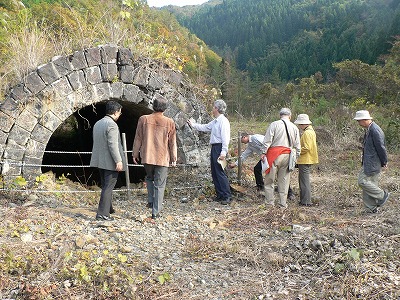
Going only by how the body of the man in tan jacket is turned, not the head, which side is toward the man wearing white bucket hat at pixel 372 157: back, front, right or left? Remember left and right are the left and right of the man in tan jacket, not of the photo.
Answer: right

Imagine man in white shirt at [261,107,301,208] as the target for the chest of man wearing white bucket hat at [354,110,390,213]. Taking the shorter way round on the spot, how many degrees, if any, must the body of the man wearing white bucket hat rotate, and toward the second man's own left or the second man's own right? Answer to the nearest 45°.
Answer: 0° — they already face them

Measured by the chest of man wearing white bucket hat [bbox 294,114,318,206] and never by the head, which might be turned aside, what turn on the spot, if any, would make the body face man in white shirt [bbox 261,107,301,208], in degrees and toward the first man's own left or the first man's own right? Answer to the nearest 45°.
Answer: approximately 45° to the first man's own left

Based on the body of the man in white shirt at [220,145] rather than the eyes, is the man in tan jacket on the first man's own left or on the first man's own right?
on the first man's own left

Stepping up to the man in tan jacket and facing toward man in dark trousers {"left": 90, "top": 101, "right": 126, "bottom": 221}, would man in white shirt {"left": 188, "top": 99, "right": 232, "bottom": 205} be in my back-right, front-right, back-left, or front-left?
back-right

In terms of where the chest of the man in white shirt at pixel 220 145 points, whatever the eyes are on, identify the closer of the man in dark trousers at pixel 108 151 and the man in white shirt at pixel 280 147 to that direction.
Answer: the man in dark trousers

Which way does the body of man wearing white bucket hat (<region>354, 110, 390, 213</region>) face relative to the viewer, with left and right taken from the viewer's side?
facing to the left of the viewer

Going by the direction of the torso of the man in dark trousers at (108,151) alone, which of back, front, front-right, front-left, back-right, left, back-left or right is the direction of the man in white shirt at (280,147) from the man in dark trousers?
front-right

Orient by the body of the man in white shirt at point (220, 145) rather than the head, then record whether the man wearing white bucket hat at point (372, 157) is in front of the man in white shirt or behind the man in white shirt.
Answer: behind

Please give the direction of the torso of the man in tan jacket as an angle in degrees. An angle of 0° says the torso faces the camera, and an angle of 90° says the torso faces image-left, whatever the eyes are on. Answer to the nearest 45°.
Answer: approximately 180°

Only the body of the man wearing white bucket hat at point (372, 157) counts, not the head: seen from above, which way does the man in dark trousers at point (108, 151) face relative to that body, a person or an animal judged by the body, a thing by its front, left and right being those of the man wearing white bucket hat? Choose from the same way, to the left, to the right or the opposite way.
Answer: to the right

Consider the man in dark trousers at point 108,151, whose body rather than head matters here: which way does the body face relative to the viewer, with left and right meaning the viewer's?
facing away from the viewer and to the right of the viewer

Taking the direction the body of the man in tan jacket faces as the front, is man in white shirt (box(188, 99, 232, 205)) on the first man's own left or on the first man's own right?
on the first man's own right

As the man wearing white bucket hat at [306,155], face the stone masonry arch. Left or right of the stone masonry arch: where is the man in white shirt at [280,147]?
left

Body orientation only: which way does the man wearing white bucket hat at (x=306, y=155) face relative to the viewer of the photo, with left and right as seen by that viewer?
facing to the left of the viewer

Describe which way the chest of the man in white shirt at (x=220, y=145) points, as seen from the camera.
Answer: to the viewer's left
